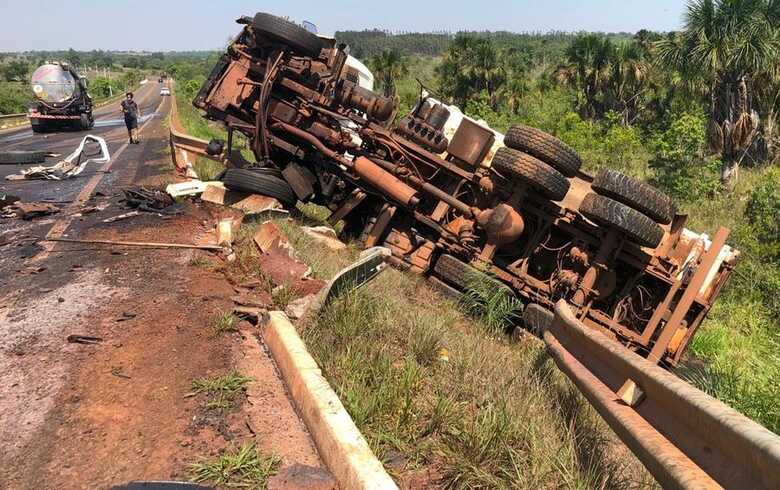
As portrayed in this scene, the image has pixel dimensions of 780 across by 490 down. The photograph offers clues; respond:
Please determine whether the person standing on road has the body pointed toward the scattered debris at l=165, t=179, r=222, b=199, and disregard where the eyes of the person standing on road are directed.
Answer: yes

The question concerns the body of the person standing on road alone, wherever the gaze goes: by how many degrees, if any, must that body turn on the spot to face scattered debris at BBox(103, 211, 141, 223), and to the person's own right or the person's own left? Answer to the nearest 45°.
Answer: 0° — they already face it

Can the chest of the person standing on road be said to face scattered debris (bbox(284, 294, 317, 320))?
yes

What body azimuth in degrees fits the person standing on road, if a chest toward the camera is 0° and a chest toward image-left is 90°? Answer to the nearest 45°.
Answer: approximately 0°
